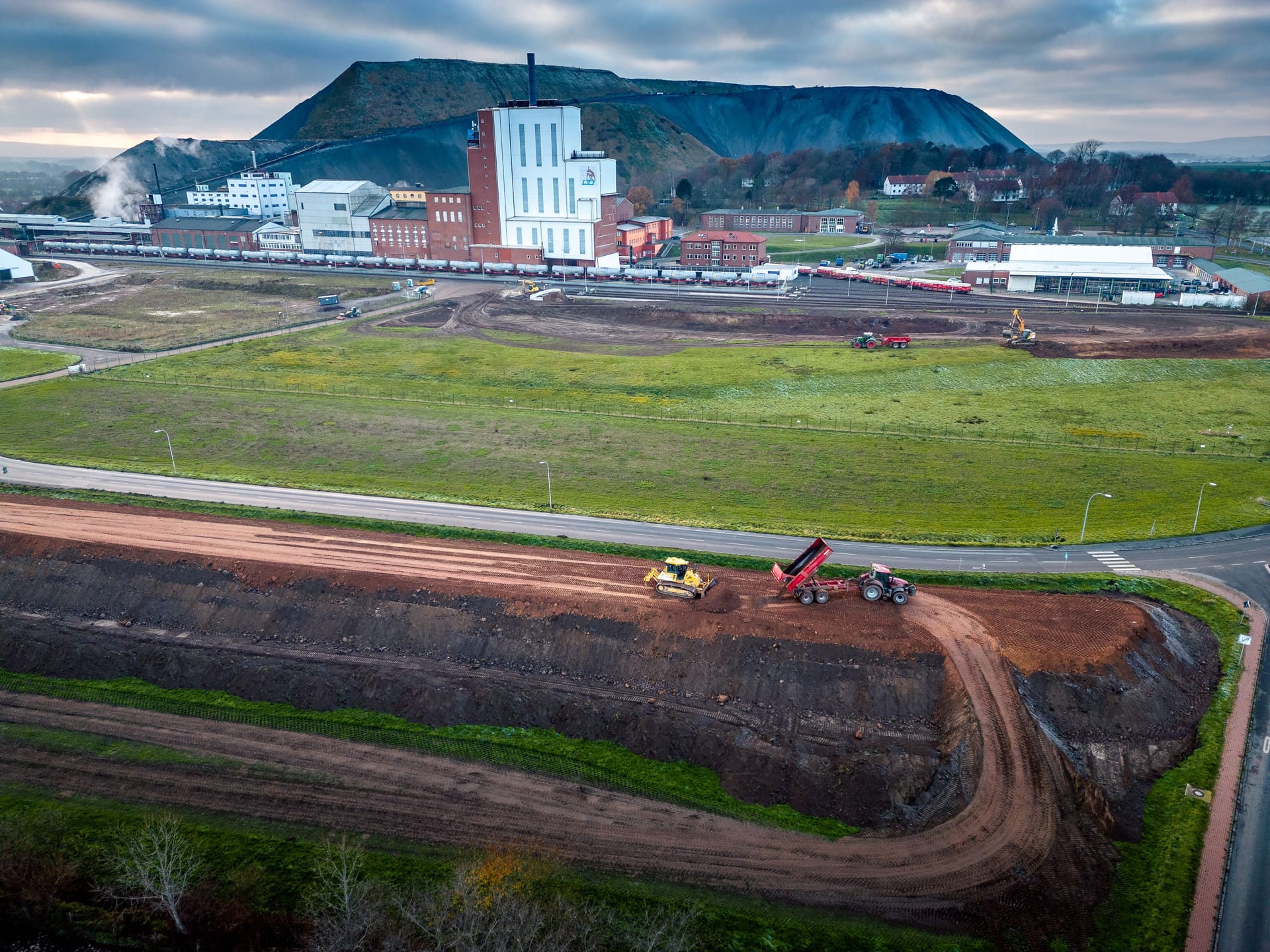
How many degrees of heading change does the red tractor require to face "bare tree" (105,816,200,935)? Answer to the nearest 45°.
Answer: approximately 135° to its right

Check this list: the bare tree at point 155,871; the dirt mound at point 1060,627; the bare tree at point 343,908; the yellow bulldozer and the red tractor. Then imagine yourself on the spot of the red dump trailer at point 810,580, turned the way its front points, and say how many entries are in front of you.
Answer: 2

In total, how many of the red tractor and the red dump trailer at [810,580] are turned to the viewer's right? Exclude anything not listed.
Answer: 2

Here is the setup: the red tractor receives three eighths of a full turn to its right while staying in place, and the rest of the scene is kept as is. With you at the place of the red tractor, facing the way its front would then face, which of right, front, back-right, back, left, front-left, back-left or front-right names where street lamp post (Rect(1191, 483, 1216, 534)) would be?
back

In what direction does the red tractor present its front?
to the viewer's right

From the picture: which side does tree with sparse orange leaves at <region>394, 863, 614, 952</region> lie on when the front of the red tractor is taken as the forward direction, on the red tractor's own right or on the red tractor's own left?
on the red tractor's own right

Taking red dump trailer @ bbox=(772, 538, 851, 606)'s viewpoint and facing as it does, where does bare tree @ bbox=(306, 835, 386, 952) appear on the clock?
The bare tree is roughly at 4 o'clock from the red dump trailer.

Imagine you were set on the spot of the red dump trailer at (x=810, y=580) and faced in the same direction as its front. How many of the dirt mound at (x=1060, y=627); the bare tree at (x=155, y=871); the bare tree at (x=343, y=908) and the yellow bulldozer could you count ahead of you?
1

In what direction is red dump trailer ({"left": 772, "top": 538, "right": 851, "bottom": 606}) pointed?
to the viewer's right

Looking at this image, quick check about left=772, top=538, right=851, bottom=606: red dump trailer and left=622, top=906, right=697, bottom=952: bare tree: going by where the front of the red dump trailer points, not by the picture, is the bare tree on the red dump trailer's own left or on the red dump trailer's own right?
on the red dump trailer's own right

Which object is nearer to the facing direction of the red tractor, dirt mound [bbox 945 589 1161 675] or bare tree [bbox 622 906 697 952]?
the dirt mound

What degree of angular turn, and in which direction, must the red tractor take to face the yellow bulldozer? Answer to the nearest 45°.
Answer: approximately 180°
